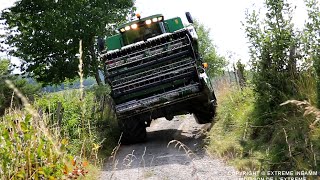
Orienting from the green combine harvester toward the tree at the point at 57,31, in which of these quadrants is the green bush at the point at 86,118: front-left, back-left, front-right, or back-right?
front-left

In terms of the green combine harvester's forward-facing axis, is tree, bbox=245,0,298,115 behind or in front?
in front

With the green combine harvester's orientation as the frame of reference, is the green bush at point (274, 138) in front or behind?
in front

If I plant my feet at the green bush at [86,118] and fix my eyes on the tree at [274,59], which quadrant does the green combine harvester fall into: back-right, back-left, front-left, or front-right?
front-left

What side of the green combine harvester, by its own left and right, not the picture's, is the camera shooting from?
front

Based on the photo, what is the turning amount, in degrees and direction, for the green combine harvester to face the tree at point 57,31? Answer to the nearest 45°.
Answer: approximately 180°

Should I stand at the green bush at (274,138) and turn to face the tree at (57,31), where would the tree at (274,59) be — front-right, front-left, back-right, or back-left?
front-right
